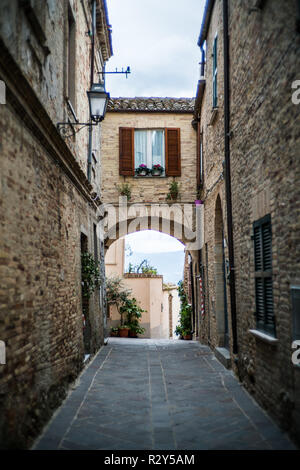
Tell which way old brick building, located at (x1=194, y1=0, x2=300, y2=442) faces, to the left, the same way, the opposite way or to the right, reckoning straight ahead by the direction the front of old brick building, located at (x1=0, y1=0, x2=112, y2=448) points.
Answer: the opposite way

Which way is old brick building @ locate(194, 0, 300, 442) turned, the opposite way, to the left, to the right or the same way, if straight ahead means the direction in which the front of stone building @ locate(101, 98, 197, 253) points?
to the right

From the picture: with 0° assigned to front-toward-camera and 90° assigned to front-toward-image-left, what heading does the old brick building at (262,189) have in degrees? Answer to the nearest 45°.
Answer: approximately 90°

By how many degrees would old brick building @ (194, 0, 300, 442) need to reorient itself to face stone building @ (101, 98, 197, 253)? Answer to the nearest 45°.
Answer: approximately 90° to its right

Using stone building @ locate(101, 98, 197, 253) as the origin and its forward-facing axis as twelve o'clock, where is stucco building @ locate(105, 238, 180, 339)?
stucco building @ locate(105, 238, 180, 339) is roughly at 6 o'clock from stone building @ locate(101, 98, 197, 253).

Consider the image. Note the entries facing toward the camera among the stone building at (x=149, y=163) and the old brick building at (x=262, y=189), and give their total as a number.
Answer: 1

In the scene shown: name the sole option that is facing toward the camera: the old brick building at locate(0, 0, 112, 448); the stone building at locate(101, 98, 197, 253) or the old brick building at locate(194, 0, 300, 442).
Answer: the stone building at locate(101, 98, 197, 253)

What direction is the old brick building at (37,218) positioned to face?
to the viewer's right

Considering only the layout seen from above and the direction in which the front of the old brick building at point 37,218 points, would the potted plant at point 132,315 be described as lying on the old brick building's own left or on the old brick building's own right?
on the old brick building's own left

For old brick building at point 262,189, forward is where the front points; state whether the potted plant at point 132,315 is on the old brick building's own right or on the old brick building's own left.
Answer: on the old brick building's own right

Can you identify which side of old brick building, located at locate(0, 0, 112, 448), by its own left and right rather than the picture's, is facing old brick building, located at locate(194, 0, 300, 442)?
front
